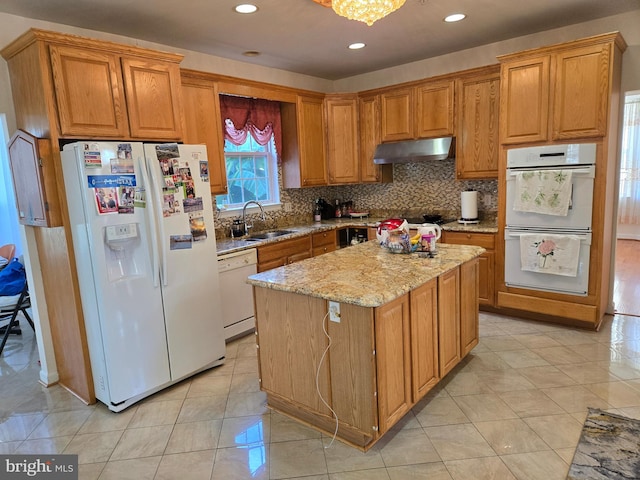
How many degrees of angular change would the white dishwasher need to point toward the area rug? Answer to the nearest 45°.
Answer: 0° — it already faces it

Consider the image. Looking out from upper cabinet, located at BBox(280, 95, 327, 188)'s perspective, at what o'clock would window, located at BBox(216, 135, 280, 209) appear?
The window is roughly at 4 o'clock from the upper cabinet.

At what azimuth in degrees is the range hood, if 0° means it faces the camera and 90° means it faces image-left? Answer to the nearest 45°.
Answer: approximately 45°

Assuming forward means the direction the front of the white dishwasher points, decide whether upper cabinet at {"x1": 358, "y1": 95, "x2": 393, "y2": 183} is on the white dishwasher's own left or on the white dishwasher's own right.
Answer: on the white dishwasher's own left

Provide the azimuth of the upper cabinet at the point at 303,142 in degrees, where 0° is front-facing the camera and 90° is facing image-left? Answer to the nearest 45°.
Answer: approximately 315°

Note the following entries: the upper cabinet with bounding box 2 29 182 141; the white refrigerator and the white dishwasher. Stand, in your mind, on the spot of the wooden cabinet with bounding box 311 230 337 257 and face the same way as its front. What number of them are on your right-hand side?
3

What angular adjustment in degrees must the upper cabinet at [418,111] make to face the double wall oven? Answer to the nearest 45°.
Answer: approximately 90° to its left
